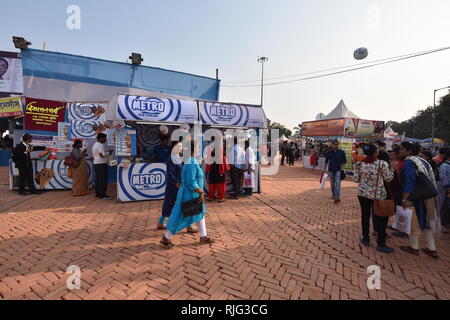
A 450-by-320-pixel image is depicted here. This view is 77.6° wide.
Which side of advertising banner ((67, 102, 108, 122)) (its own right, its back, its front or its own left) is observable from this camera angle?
front

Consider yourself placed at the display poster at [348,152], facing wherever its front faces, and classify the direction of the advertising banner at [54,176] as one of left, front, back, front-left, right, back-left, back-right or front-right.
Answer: front-right

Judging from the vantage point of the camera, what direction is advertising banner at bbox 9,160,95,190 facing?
facing the viewer

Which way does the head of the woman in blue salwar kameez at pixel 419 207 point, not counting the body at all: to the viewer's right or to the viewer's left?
to the viewer's left

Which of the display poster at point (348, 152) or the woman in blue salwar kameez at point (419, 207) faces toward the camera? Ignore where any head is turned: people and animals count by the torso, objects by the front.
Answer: the display poster

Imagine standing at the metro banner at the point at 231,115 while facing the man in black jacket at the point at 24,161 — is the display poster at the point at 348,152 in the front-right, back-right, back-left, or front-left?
back-right

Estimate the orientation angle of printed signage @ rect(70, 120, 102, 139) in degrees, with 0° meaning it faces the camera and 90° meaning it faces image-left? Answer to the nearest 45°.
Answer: approximately 0°
